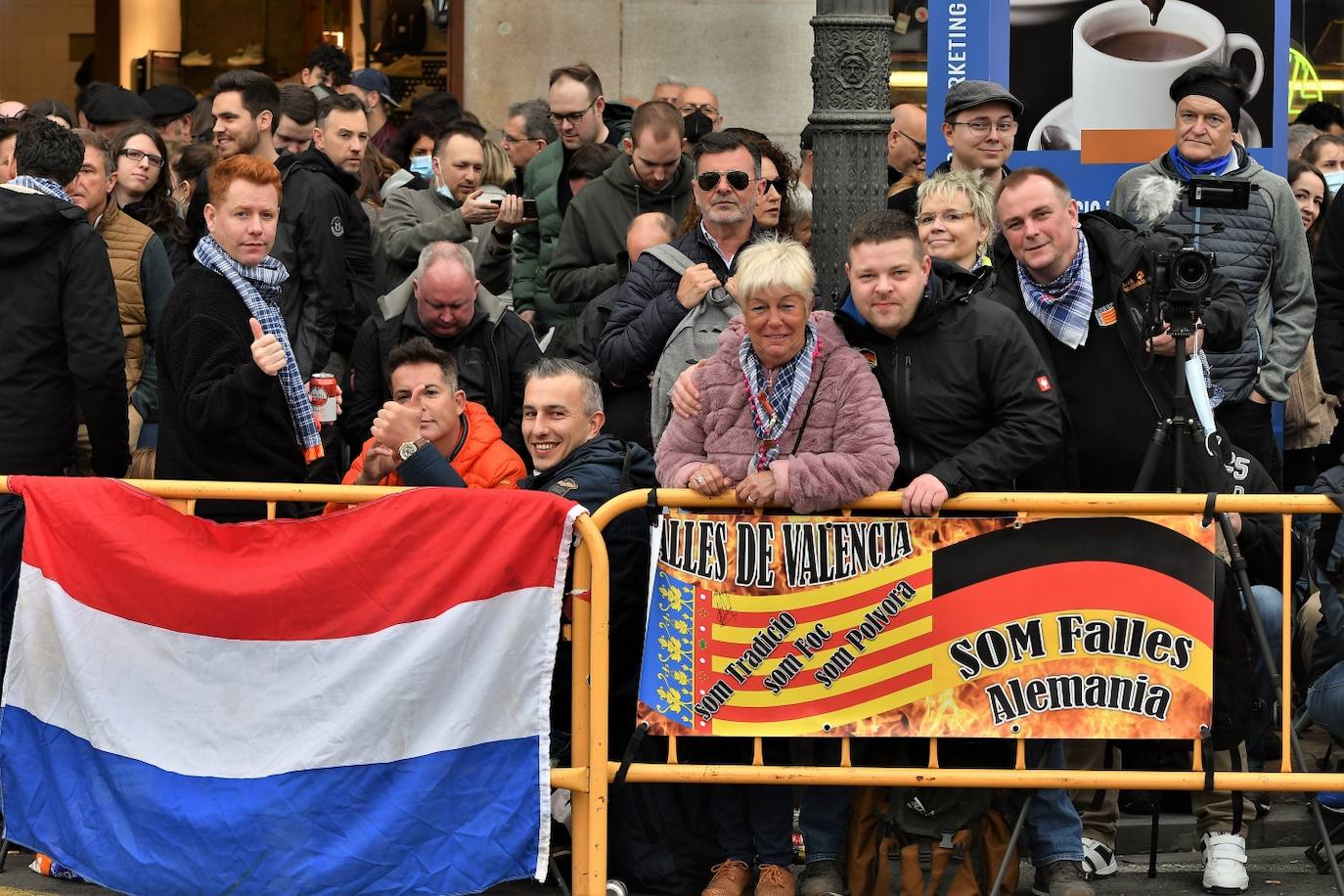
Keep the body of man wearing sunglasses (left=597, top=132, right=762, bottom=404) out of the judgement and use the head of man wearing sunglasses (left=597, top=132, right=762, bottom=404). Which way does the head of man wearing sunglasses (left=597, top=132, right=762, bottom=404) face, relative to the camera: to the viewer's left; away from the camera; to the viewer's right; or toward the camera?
toward the camera

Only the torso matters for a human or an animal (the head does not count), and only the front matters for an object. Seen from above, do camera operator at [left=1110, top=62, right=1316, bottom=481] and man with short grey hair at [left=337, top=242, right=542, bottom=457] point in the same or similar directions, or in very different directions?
same or similar directions

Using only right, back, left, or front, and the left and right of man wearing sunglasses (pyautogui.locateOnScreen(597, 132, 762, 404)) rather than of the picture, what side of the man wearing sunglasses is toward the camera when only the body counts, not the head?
front

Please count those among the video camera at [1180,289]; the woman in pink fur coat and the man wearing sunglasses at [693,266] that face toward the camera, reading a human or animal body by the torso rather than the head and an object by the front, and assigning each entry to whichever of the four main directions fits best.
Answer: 3

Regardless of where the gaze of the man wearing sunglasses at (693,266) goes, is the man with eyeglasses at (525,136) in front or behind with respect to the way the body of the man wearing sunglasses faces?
behind

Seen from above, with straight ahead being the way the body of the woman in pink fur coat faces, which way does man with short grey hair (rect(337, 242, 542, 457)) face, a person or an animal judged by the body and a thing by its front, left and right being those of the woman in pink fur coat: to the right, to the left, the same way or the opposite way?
the same way

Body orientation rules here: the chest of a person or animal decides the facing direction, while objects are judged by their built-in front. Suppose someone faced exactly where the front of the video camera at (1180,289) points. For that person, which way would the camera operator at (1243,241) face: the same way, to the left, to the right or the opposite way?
the same way

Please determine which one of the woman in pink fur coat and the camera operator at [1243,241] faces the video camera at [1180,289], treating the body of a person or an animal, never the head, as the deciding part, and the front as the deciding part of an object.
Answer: the camera operator

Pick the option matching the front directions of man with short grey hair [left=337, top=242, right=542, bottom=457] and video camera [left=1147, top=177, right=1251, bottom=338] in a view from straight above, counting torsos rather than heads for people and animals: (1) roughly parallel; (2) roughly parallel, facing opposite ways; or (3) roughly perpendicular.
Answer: roughly parallel

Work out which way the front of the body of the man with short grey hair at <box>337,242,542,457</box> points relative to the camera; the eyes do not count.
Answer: toward the camera

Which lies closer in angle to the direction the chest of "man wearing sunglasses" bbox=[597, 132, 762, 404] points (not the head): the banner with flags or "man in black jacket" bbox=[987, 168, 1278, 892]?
the banner with flags

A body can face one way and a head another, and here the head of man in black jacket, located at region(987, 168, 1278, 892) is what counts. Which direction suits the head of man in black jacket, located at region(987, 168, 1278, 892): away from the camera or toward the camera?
toward the camera

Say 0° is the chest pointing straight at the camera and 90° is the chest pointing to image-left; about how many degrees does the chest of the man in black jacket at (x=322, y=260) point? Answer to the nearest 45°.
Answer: approximately 315°

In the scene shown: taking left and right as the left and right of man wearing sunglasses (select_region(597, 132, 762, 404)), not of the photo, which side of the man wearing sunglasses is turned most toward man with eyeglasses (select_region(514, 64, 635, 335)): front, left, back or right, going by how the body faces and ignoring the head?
back

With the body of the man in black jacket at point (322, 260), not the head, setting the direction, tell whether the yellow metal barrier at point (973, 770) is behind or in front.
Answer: in front

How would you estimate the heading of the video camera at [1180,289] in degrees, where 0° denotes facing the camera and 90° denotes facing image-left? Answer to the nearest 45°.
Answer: approximately 0°

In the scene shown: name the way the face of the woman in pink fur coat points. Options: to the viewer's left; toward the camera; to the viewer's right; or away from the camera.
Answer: toward the camera

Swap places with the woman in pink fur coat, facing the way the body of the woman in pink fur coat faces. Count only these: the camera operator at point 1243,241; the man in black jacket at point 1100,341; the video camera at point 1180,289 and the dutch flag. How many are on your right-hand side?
1

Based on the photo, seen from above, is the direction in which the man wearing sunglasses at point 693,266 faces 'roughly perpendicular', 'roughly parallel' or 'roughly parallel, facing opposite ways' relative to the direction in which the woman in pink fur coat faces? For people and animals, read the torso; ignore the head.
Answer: roughly parallel

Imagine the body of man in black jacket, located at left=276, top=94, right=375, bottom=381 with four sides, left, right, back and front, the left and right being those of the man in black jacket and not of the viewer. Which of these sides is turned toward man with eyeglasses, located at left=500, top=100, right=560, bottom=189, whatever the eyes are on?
left

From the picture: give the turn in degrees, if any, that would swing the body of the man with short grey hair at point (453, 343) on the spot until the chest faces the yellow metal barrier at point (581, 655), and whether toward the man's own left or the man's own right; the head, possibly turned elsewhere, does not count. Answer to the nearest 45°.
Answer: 0° — they already face it

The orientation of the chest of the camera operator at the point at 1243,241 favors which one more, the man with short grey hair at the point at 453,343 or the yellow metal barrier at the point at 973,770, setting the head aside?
the yellow metal barrier

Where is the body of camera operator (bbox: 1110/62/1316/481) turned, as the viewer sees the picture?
toward the camera
